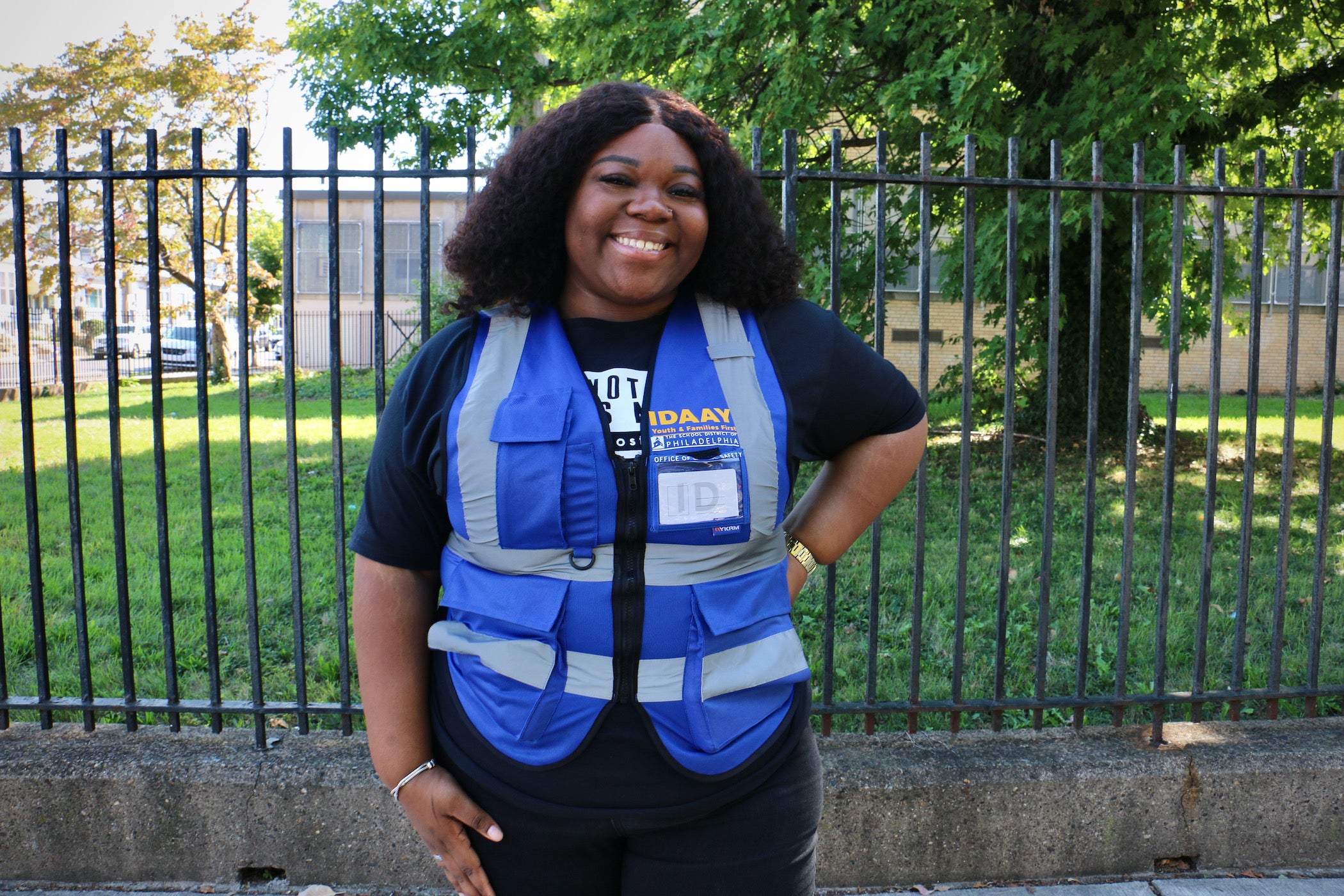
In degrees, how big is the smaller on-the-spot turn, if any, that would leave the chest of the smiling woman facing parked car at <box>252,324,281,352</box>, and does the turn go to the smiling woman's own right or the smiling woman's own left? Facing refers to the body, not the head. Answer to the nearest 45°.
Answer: approximately 180°

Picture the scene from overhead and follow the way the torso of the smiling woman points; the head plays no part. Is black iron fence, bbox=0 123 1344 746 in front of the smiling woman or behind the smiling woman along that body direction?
behind

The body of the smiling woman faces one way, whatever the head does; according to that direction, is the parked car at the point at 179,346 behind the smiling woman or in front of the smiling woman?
behind

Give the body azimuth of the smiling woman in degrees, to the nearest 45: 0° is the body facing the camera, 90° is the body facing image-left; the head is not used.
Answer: approximately 0°
